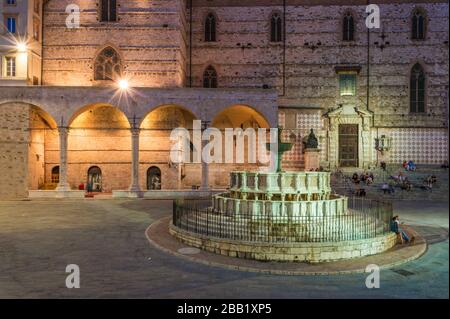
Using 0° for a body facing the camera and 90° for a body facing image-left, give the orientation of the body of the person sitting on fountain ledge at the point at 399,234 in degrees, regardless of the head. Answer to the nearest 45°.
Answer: approximately 270°

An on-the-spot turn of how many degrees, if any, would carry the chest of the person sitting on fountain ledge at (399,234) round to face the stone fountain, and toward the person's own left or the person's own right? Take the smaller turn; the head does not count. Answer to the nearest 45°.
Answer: approximately 135° to the person's own right
